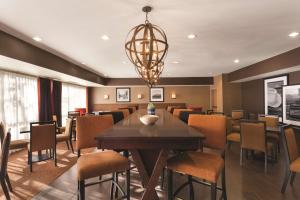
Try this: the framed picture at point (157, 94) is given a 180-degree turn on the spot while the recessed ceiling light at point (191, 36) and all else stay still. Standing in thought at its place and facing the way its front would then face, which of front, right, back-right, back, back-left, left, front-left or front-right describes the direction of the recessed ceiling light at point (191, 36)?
back

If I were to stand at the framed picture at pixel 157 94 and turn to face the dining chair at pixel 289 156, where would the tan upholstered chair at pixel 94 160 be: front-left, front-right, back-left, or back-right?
front-right

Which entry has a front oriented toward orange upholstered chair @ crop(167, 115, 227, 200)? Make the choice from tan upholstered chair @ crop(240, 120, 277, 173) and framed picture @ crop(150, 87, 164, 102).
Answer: the framed picture

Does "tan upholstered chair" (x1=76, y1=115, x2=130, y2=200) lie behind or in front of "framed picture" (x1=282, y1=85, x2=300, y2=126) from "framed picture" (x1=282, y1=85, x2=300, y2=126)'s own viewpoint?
in front

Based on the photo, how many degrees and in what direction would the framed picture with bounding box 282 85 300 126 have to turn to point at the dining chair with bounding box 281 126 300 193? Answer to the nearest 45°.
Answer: approximately 45° to its left

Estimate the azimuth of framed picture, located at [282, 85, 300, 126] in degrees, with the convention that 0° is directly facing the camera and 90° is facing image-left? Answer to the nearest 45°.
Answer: approximately 45°

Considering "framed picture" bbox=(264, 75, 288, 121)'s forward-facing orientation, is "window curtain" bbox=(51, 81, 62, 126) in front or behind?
in front

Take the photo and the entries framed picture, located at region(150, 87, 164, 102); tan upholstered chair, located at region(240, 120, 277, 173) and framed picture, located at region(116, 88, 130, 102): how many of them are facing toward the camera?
2

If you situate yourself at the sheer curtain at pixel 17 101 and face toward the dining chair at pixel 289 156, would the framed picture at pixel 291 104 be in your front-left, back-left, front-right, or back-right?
front-left

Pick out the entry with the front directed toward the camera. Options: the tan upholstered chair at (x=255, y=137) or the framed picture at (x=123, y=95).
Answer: the framed picture

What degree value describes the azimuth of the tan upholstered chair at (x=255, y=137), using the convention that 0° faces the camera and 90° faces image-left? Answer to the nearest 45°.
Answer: approximately 225°

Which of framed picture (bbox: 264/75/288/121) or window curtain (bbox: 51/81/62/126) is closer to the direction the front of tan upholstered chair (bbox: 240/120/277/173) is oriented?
the framed picture

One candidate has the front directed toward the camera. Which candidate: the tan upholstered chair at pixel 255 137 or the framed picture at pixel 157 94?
the framed picture

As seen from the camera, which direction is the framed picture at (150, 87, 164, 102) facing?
toward the camera
